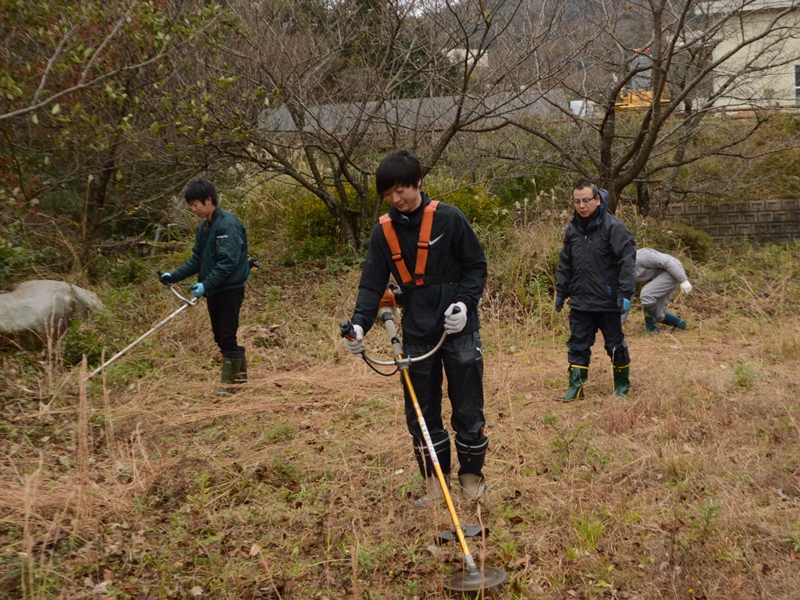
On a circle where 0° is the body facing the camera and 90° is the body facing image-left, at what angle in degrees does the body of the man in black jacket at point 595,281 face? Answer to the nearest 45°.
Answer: approximately 45°

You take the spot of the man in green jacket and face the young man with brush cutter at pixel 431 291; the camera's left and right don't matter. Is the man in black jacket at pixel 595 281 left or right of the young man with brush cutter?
left

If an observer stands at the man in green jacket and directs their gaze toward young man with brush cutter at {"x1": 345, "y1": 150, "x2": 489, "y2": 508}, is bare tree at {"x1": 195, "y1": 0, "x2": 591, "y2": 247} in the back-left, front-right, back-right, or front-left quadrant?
back-left

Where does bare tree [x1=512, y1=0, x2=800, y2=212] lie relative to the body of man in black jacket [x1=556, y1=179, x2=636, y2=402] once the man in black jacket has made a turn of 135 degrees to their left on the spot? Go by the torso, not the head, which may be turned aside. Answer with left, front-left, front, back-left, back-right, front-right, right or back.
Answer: left
